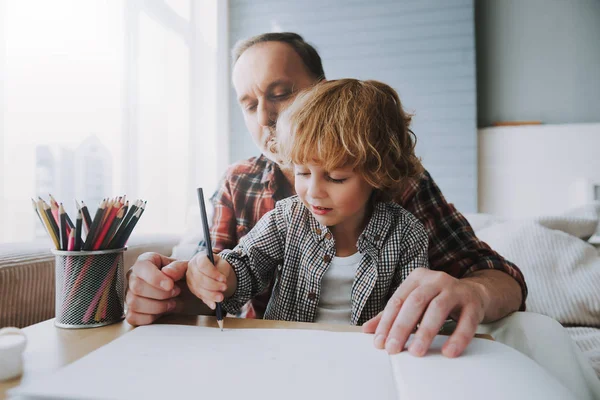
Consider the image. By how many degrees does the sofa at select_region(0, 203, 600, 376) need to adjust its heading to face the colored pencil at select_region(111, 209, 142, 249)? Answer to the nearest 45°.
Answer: approximately 45° to its right

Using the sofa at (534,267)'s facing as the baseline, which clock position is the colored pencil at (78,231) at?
The colored pencil is roughly at 2 o'clock from the sofa.

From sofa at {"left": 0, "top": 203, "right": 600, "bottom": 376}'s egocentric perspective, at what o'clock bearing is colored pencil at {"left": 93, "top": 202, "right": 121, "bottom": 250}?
The colored pencil is roughly at 2 o'clock from the sofa.

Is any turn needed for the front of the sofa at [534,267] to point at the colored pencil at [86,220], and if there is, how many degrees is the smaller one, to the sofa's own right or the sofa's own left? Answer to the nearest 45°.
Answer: approximately 45° to the sofa's own right

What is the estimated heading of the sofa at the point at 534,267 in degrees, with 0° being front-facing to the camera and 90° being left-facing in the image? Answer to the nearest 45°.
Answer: approximately 0°

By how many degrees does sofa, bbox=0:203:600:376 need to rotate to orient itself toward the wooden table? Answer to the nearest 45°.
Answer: approximately 45° to its right

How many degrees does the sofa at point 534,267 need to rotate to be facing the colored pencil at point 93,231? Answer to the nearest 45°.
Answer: approximately 45° to its right

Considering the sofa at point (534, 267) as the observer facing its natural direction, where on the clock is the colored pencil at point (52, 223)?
The colored pencil is roughly at 2 o'clock from the sofa.
